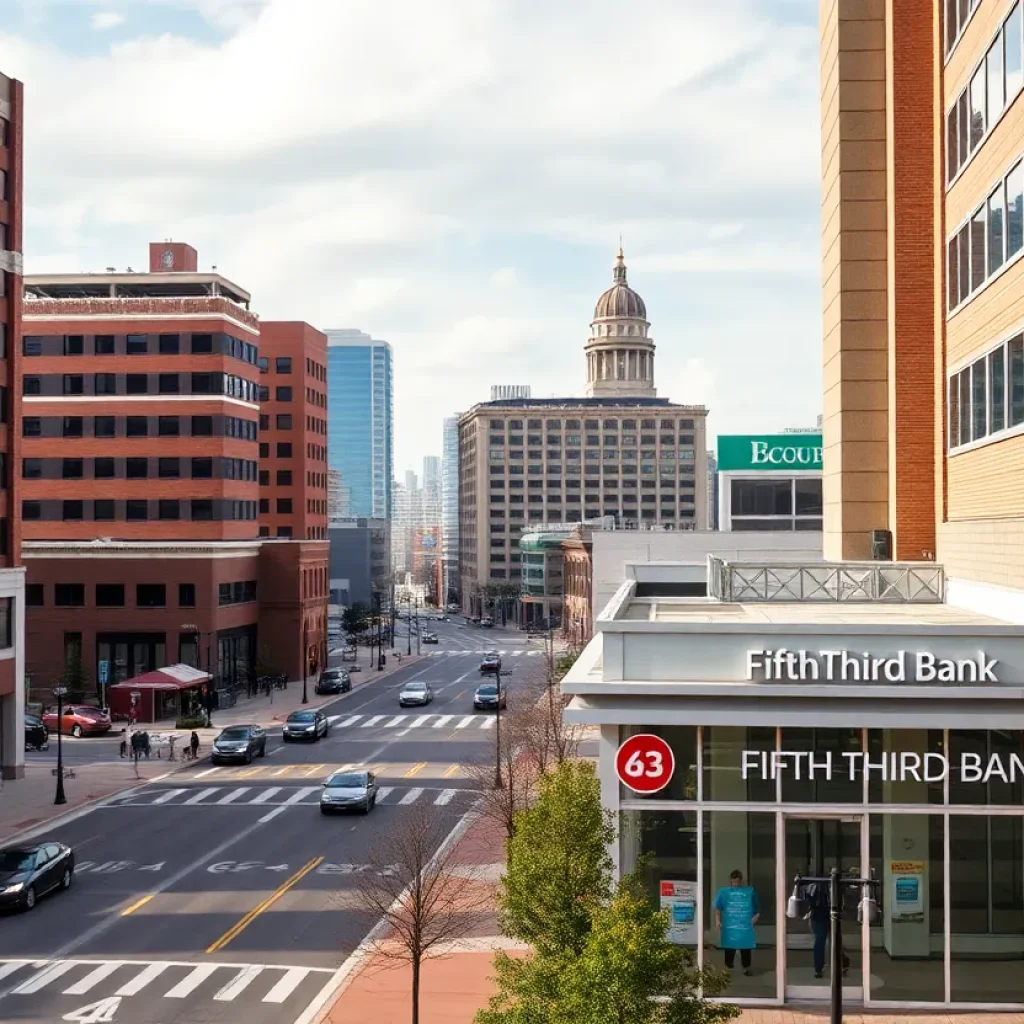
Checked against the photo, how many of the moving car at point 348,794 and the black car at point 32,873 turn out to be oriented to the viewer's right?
0

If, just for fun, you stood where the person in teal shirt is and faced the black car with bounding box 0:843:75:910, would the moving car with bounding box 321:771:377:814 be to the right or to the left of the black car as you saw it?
right

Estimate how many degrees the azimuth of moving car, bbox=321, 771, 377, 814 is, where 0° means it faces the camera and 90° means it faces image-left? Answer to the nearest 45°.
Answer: approximately 45°

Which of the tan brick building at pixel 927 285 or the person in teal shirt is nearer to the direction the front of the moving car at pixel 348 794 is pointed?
the person in teal shirt

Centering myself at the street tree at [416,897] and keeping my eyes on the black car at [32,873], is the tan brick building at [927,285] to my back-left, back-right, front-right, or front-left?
back-right

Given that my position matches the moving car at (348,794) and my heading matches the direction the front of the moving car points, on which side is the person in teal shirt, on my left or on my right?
on my left

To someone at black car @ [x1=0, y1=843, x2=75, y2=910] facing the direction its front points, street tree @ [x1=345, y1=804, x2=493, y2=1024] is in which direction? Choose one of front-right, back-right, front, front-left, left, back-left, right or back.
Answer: left

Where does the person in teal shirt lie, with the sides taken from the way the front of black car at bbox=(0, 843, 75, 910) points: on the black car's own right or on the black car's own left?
on the black car's own left

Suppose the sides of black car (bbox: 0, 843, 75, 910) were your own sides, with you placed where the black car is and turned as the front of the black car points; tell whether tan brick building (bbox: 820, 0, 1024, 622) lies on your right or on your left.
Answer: on your left

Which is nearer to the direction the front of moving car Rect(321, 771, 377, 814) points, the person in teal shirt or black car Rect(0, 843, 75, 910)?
the black car

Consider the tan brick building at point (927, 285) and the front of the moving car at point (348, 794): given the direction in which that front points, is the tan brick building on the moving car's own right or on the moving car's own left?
on the moving car's own left
